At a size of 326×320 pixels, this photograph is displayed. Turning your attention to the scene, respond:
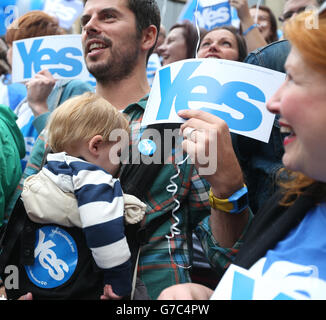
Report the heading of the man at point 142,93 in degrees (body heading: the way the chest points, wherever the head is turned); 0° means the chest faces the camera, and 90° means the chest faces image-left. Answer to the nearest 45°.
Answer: approximately 45°
